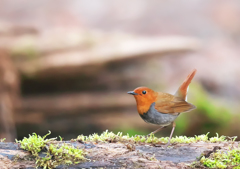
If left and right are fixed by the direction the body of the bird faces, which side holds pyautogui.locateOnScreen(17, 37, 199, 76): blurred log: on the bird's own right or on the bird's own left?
on the bird's own right

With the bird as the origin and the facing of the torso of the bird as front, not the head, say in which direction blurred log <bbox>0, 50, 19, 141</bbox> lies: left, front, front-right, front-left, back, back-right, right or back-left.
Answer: front-right

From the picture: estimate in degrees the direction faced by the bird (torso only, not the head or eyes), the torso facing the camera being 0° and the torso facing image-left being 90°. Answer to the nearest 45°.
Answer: approximately 90°

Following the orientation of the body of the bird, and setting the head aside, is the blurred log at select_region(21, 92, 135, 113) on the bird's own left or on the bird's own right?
on the bird's own right
